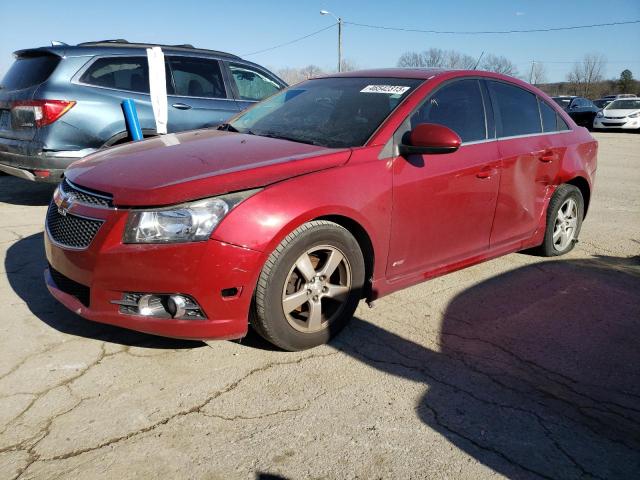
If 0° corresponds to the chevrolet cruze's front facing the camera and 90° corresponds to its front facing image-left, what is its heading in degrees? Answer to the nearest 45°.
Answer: approximately 45°
